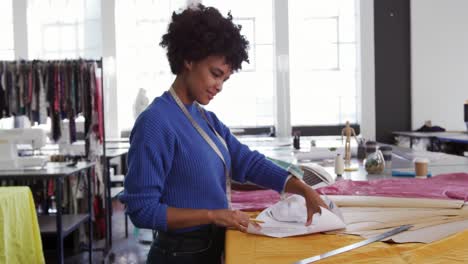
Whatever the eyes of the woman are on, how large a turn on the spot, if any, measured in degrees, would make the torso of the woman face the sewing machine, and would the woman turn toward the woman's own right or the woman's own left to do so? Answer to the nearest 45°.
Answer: approximately 180°

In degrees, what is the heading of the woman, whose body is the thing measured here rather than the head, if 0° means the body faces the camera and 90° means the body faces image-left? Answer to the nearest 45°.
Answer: approximately 315°

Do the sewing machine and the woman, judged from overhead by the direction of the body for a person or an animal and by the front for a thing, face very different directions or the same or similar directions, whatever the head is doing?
very different directions

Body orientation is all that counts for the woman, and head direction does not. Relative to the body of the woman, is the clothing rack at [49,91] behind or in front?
behind
